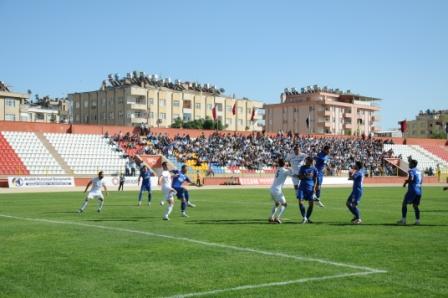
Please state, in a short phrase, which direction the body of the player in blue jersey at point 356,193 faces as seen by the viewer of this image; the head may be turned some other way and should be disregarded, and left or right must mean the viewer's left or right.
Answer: facing to the left of the viewer

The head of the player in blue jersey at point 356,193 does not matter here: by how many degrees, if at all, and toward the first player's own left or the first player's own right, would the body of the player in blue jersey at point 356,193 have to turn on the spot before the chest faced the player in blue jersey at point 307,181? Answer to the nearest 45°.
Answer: approximately 45° to the first player's own left

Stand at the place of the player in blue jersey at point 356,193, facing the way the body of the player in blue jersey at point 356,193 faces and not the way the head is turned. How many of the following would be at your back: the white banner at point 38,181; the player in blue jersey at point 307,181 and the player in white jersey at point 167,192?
0

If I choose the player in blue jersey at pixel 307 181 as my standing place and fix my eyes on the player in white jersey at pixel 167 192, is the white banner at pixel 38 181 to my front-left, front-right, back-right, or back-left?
front-right

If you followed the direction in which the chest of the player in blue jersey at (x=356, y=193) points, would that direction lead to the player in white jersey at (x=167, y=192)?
yes

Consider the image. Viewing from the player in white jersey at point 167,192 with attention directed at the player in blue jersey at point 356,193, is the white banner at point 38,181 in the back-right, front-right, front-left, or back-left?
back-left

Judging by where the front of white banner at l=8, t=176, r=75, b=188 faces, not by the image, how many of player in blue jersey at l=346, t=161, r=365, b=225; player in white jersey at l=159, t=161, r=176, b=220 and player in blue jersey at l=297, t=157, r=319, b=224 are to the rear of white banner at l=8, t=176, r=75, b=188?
0

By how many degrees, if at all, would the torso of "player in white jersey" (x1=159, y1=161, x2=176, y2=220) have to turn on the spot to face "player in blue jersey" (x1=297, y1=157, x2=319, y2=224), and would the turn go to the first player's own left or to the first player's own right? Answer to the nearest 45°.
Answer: approximately 45° to the first player's own right

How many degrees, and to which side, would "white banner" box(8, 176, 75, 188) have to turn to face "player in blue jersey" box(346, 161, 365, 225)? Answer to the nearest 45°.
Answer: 0° — it already faces them

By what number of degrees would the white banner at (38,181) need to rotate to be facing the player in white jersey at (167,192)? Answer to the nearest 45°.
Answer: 0° — it already faces them

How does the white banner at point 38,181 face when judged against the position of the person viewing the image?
facing the viewer

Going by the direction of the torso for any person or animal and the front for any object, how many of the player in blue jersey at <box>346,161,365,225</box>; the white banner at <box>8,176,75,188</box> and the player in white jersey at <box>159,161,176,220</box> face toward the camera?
1

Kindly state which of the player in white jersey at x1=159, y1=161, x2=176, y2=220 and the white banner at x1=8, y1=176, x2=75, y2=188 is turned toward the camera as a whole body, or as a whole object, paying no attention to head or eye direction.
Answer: the white banner

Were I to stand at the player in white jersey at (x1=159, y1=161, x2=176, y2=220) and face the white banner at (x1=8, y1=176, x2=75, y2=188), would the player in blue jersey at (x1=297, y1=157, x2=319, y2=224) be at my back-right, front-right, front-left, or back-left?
back-right
